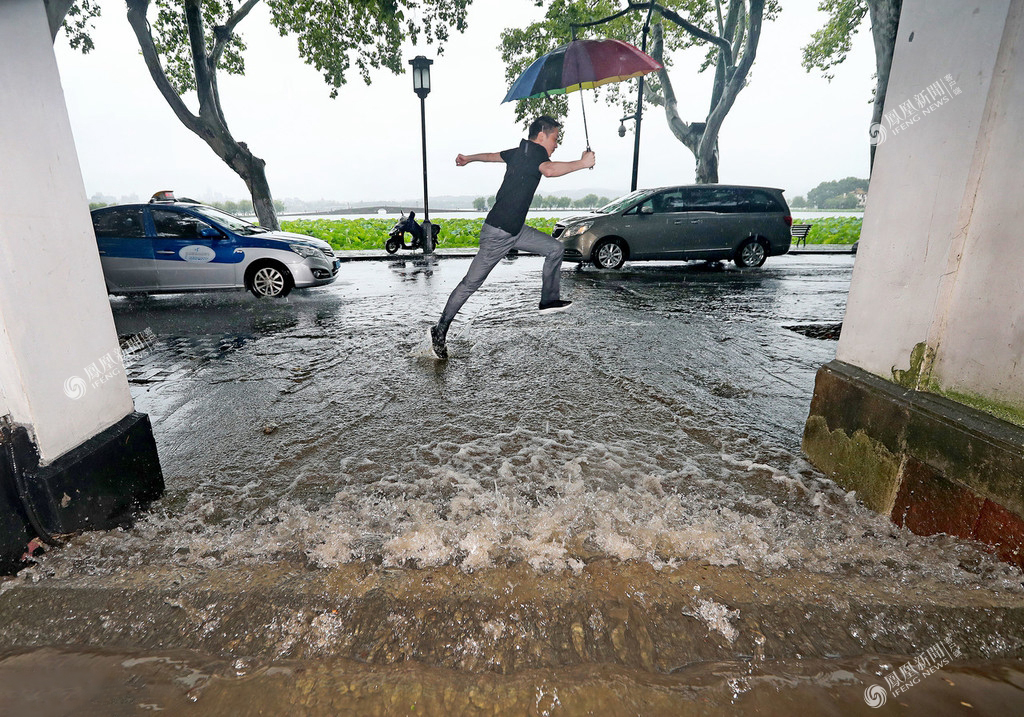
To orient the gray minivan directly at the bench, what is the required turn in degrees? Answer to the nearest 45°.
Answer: approximately 135° to its right

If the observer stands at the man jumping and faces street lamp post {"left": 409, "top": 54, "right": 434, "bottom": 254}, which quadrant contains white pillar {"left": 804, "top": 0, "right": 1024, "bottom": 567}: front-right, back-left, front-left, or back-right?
back-right

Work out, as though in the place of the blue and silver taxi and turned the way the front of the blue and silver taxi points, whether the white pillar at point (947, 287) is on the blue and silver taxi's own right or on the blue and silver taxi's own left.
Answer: on the blue and silver taxi's own right

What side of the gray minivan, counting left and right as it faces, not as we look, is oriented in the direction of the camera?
left

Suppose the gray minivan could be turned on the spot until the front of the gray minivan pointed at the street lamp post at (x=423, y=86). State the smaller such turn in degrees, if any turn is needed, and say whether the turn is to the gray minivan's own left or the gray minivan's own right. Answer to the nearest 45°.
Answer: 0° — it already faces it

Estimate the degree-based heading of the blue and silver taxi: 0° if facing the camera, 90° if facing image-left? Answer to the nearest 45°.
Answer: approximately 270°

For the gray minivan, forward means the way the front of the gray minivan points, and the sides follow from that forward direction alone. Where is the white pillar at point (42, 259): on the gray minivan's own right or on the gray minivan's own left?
on the gray minivan's own left

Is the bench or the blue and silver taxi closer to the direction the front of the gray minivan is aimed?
the blue and silver taxi

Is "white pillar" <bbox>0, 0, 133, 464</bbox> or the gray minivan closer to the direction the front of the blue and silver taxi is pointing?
the gray minivan

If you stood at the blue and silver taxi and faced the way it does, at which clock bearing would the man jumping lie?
The man jumping is roughly at 2 o'clock from the blue and silver taxi.

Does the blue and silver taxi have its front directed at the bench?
no

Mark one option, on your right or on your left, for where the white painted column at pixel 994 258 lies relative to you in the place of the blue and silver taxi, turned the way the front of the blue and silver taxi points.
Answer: on your right

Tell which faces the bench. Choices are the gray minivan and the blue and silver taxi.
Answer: the blue and silver taxi

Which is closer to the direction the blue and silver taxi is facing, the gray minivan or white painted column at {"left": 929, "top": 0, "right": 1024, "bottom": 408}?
the gray minivan

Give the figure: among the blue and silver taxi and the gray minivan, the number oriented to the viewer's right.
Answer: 1

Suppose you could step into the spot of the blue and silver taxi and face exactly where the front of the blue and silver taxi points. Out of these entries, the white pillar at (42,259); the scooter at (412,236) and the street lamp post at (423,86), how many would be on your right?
1

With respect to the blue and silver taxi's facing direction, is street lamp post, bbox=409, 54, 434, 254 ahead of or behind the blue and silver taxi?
ahead
